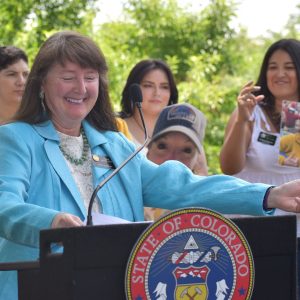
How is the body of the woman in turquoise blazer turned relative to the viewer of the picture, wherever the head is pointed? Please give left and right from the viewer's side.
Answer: facing the viewer and to the right of the viewer
